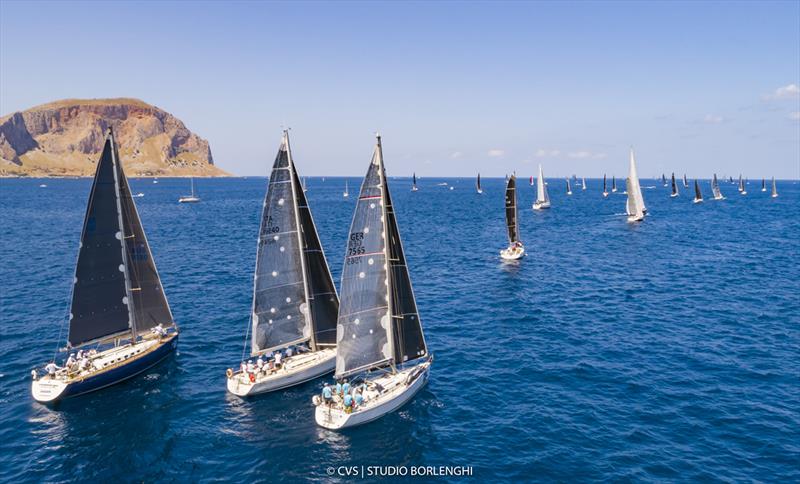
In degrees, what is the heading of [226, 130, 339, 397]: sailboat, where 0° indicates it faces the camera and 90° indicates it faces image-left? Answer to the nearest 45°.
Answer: approximately 225°

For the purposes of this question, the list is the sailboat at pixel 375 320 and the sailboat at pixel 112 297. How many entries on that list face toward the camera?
0

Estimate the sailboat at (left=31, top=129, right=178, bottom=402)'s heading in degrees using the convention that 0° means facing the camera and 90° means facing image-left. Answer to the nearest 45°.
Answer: approximately 225°

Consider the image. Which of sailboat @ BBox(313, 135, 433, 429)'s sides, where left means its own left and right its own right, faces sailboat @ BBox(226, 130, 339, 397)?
left

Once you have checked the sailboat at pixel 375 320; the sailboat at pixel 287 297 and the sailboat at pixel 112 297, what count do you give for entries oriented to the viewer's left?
0

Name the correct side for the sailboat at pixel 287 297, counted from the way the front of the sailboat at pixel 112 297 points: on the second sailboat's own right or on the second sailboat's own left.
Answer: on the second sailboat's own right

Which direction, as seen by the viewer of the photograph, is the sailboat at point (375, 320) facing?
facing away from the viewer and to the right of the viewer

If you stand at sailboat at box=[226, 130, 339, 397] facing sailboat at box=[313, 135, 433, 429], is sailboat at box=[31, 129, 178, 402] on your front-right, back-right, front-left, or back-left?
back-right

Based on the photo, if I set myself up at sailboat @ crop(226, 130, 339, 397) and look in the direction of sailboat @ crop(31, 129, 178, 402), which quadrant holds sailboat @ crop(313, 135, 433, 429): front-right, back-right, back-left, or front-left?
back-left

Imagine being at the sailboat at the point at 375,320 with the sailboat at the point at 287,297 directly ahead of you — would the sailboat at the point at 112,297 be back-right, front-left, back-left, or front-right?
front-left

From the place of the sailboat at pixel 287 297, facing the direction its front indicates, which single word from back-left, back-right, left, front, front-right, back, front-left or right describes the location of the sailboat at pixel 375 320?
right

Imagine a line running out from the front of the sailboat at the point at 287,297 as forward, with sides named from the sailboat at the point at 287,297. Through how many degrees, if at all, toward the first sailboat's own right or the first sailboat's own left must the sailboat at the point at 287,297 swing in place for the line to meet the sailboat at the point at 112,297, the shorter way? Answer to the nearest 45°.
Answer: approximately 135° to the first sailboat's own left
